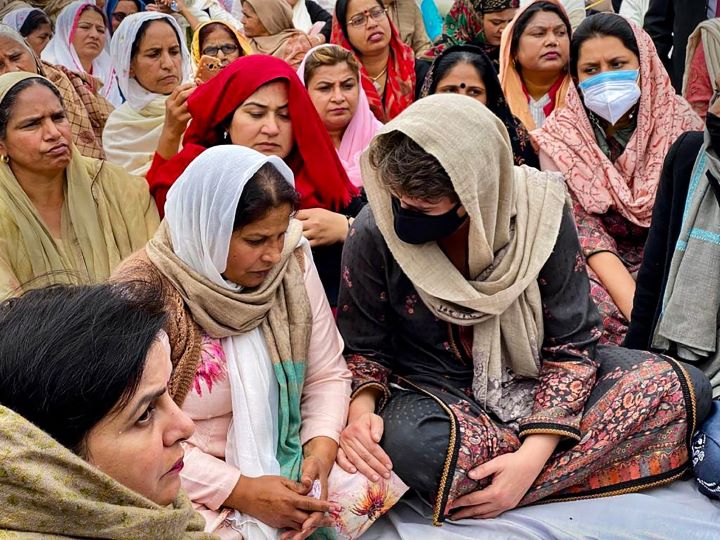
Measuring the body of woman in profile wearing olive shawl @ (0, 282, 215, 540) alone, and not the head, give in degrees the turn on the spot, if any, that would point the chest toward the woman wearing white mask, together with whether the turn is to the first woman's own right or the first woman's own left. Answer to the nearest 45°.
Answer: approximately 45° to the first woman's own left

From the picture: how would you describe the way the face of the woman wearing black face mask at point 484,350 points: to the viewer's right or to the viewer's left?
to the viewer's left

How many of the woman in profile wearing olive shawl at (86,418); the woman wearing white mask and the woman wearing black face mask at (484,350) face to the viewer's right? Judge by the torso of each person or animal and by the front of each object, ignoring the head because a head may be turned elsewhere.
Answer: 1

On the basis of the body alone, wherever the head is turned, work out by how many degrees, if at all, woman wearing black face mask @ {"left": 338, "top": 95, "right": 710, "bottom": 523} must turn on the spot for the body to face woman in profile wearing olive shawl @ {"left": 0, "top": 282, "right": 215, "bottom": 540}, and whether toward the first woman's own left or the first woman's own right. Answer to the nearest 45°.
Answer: approximately 45° to the first woman's own right

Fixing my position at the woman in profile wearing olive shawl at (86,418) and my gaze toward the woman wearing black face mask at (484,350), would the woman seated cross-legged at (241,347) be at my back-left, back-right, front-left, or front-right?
front-left

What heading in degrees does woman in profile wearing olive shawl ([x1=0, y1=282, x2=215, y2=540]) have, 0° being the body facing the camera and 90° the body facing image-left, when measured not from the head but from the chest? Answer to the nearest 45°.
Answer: approximately 270°

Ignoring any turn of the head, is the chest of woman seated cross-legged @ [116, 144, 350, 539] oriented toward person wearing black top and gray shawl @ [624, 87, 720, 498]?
no

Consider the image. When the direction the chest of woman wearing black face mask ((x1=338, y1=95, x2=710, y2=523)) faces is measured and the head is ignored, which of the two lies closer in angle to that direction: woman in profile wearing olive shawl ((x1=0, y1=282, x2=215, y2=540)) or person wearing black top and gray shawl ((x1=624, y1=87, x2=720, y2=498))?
the woman in profile wearing olive shawl

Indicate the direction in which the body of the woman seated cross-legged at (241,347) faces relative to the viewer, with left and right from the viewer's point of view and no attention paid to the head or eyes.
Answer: facing the viewer and to the right of the viewer

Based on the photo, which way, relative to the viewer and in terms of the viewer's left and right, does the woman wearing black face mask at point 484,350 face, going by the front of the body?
facing the viewer

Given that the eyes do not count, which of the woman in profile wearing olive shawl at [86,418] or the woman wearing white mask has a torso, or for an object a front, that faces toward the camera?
the woman wearing white mask

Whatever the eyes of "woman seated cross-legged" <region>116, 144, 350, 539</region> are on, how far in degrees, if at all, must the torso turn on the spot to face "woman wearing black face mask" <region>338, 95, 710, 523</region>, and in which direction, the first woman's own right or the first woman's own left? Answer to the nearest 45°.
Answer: approximately 45° to the first woman's own left

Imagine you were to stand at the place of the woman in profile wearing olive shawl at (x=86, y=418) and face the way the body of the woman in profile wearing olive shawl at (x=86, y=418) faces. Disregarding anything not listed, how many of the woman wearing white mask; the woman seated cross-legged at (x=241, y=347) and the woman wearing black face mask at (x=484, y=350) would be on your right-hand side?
0
